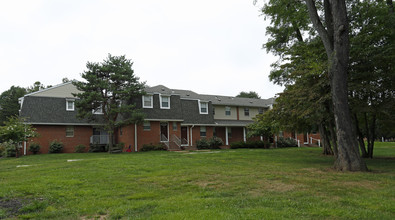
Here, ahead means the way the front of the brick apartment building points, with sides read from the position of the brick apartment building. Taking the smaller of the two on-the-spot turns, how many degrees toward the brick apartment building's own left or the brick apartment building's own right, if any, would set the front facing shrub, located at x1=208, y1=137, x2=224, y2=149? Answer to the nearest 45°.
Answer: approximately 45° to the brick apartment building's own left

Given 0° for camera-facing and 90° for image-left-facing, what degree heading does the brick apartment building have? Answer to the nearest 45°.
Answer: approximately 315°
